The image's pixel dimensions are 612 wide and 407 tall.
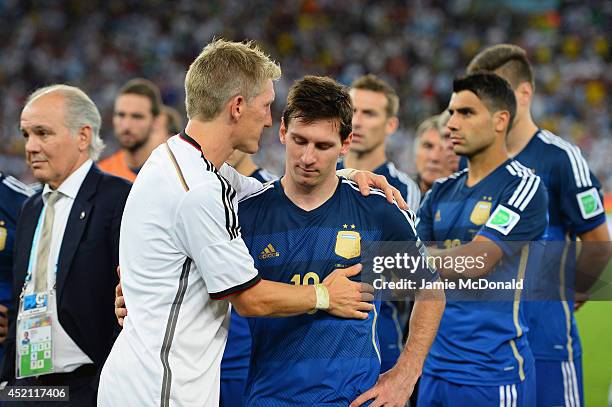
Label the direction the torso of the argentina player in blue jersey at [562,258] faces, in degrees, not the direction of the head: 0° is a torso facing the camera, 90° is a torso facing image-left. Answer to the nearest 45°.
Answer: approximately 45°

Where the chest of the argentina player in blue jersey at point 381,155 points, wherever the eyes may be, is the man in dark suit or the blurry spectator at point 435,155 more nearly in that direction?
the man in dark suit

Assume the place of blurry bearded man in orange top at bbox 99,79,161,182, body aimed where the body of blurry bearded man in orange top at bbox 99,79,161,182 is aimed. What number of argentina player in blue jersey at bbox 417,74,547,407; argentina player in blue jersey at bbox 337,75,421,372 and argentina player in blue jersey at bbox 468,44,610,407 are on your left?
3

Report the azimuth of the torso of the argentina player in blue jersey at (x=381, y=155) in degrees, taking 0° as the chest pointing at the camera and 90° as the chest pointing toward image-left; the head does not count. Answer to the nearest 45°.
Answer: approximately 45°

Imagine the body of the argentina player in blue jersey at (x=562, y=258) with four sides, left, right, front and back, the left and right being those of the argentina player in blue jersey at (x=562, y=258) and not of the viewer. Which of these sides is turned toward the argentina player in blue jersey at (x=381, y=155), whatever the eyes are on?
right

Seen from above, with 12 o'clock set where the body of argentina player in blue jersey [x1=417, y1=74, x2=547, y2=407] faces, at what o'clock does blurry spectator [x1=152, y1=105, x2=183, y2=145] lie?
The blurry spectator is roughly at 3 o'clock from the argentina player in blue jersey.
